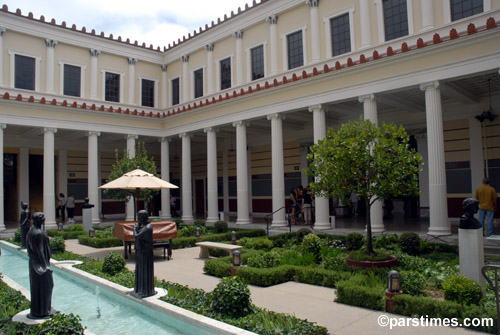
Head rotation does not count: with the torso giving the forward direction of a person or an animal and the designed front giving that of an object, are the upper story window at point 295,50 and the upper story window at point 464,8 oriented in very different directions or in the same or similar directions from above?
same or similar directions

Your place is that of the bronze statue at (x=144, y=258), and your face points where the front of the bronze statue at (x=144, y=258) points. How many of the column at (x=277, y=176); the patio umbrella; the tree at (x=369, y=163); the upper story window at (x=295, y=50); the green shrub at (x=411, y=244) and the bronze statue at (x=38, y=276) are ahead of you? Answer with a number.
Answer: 1

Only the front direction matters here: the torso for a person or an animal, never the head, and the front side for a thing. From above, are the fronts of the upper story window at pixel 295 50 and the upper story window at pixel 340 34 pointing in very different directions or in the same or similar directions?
same or similar directions

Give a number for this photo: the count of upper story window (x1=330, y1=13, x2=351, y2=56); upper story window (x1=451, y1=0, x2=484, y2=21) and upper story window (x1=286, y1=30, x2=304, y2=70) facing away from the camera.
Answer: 0

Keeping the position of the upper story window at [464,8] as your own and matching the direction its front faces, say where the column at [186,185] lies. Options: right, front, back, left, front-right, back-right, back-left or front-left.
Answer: front-right

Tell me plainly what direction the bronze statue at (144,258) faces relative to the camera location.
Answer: facing the viewer and to the left of the viewer

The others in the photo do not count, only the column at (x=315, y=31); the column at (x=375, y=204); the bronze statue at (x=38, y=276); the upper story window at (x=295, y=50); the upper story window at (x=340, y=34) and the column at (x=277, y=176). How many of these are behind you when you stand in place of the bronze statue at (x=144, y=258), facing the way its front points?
5

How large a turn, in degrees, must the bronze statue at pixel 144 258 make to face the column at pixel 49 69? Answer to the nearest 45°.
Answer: approximately 135° to its right

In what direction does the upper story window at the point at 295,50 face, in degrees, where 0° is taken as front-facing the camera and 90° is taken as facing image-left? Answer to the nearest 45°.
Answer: approximately 45°

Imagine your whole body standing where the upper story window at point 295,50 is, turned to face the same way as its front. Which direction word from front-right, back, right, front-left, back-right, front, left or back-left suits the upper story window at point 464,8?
left

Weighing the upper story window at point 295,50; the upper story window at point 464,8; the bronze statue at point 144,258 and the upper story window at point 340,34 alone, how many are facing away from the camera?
0

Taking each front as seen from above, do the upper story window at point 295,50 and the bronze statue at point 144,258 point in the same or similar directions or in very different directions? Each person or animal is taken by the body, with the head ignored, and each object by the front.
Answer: same or similar directions
